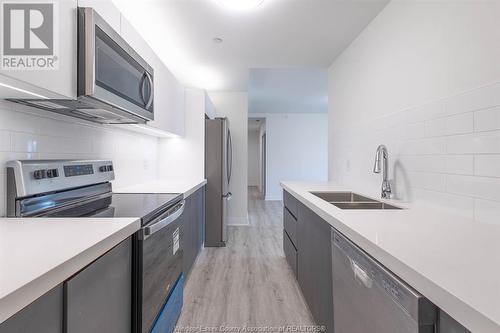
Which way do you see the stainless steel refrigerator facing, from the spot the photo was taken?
facing to the right of the viewer

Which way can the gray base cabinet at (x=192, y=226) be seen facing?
to the viewer's right

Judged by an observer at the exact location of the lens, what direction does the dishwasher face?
facing the viewer and to the left of the viewer

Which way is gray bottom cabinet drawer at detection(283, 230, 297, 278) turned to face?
to the viewer's left

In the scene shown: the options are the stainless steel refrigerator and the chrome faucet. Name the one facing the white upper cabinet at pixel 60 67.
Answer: the chrome faucet

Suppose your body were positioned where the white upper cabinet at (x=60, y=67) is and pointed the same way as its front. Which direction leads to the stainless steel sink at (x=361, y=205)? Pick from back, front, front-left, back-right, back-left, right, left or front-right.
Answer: front-left

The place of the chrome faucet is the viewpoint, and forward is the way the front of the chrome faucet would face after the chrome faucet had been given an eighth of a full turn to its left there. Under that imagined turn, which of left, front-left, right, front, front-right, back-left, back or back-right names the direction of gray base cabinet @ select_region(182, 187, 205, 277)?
right

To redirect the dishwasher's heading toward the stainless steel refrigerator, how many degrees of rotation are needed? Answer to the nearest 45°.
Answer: approximately 90° to its right

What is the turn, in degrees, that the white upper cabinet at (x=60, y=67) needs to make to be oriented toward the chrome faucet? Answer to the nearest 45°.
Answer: approximately 45° to its left

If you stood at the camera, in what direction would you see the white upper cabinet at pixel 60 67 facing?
facing the viewer and to the right of the viewer

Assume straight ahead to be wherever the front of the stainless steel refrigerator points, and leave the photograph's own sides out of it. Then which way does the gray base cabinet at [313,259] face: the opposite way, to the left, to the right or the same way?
the opposite way

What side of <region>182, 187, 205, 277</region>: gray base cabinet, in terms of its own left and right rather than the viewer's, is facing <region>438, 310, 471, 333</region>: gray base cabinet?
right

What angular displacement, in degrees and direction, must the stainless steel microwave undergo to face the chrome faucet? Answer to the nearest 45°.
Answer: approximately 45° to its left

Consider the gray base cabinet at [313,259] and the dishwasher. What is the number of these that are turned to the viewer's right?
0

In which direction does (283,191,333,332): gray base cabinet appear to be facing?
to the viewer's left
